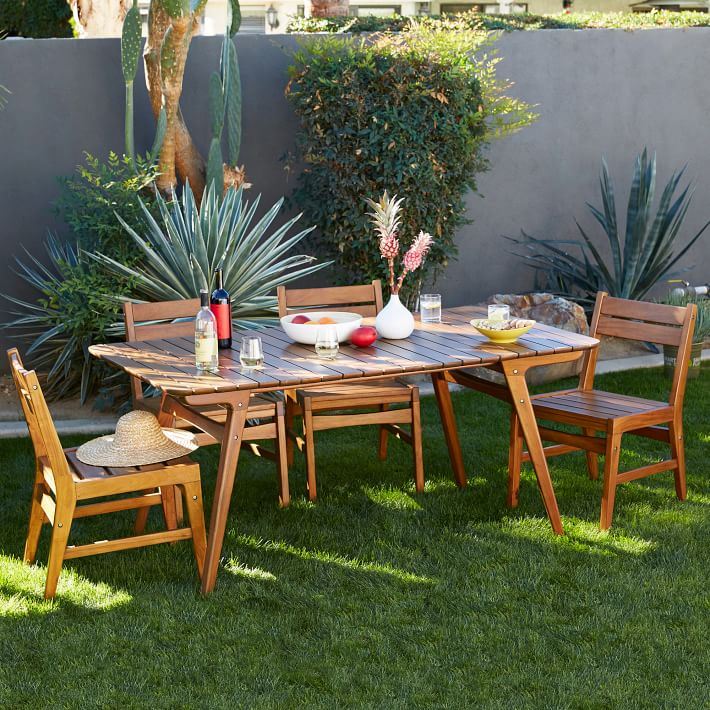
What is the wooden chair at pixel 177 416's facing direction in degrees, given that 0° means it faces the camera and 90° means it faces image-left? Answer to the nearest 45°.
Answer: approximately 315°

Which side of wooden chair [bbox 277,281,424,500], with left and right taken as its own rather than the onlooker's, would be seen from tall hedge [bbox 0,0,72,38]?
back

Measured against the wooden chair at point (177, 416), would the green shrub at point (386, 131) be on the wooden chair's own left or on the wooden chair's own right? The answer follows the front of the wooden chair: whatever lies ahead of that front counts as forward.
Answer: on the wooden chair's own left

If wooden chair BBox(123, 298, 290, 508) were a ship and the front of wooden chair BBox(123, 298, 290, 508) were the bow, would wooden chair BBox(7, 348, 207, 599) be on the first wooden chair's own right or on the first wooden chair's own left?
on the first wooden chair's own right

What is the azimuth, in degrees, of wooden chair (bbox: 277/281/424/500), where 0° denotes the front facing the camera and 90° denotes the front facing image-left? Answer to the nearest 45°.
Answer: approximately 0°

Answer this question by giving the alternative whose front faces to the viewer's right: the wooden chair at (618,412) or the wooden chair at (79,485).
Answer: the wooden chair at (79,485)

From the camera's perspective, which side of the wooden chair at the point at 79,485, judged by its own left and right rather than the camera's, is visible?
right

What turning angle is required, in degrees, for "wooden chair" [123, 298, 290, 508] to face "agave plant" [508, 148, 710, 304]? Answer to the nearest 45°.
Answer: approximately 90° to its left

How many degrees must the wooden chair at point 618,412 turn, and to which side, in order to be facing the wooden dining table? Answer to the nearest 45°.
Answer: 0° — it already faces it

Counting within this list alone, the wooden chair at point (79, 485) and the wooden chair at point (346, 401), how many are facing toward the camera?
1

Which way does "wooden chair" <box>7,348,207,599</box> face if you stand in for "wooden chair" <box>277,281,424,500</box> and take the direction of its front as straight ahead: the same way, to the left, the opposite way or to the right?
to the left

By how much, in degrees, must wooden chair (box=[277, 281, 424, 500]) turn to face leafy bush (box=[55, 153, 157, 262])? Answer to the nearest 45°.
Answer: approximately 135° to its right

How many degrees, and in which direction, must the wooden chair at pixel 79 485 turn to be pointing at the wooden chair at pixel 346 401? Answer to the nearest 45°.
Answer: approximately 45° to its left

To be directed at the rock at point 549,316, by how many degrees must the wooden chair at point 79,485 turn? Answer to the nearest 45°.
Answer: approximately 45° to its left

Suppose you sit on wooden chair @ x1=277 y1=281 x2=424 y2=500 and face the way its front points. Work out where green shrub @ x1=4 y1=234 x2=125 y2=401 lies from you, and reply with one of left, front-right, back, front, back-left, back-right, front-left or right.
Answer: back-right
